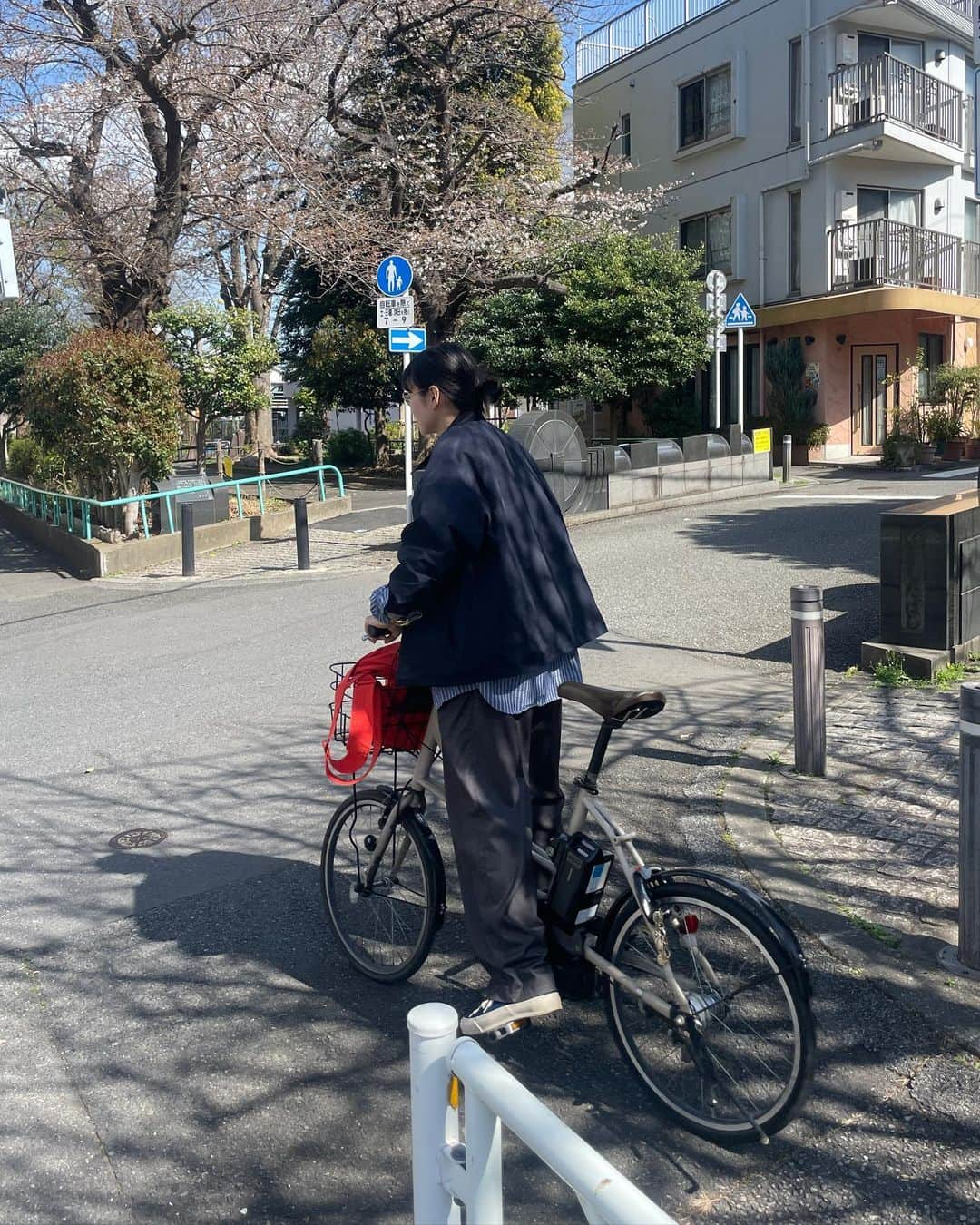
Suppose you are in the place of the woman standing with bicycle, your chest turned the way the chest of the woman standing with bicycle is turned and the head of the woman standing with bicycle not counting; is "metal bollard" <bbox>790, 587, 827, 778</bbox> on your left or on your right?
on your right

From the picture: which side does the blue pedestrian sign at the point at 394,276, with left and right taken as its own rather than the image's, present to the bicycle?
front

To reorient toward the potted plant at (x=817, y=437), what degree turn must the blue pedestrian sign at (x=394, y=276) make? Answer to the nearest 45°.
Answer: approximately 135° to its left

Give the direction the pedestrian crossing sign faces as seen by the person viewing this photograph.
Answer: facing the viewer

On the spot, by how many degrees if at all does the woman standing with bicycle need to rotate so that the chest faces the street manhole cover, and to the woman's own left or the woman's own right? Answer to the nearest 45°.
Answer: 0° — they already face it

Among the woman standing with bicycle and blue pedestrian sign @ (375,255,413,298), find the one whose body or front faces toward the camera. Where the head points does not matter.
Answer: the blue pedestrian sign

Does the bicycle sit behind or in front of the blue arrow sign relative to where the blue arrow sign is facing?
in front

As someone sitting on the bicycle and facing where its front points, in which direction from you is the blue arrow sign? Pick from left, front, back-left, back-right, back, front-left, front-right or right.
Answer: front-right

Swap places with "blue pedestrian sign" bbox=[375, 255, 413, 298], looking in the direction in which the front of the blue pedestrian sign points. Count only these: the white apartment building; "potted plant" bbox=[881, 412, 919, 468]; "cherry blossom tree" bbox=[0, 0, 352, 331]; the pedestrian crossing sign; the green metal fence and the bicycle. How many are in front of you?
1

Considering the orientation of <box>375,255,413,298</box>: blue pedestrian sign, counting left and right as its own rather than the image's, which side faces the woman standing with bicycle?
front

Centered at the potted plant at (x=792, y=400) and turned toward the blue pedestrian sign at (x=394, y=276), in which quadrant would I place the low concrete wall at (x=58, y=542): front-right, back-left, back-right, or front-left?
front-right

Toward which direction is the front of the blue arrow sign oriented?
toward the camera

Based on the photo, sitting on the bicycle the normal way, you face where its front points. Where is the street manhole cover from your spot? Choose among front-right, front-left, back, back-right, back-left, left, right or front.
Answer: front

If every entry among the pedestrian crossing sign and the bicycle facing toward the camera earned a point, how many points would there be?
1

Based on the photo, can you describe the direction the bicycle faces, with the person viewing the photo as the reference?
facing away from the viewer and to the left of the viewer
